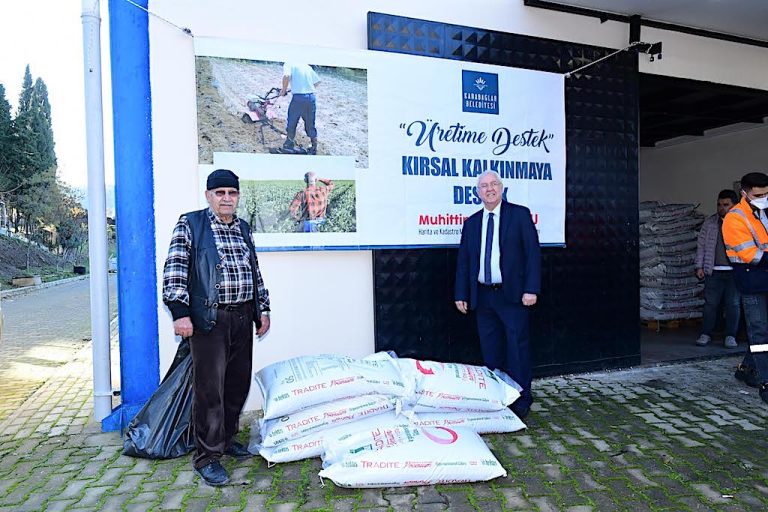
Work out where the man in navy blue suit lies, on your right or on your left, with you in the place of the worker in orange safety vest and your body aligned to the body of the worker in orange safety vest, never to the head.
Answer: on your right

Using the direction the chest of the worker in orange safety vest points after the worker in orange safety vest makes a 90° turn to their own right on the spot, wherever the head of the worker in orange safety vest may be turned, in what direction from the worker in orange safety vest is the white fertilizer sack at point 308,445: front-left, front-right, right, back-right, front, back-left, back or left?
front
